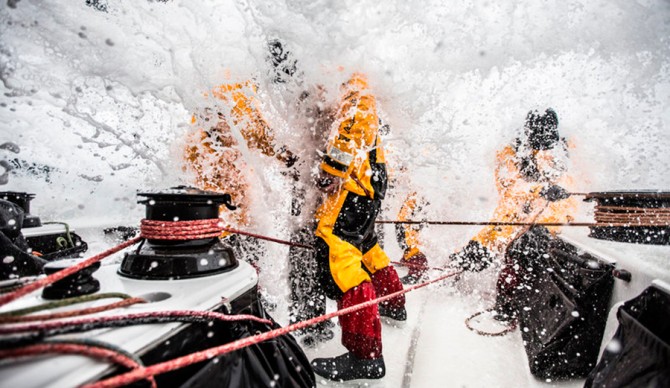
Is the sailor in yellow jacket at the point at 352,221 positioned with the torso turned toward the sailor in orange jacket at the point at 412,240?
no

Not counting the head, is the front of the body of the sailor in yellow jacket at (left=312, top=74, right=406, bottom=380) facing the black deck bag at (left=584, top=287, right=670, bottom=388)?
no

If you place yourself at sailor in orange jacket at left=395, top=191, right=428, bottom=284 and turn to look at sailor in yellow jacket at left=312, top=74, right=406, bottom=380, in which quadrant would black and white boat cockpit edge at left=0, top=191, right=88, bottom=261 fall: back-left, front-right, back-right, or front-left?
front-right

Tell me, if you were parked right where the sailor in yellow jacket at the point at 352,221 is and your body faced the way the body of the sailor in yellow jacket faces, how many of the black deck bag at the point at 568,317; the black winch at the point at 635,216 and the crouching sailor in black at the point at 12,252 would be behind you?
2

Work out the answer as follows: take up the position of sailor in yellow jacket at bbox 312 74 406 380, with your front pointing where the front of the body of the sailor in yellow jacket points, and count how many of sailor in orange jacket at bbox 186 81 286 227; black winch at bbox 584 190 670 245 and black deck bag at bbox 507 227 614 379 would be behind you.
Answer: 2

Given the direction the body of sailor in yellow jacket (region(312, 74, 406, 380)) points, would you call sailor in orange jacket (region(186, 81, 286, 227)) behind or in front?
in front

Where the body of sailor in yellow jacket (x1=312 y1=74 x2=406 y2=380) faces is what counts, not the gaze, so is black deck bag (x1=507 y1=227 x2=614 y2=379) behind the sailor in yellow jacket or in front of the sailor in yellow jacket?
behind

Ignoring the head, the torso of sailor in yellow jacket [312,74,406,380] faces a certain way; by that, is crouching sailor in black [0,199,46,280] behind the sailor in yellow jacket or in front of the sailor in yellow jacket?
in front

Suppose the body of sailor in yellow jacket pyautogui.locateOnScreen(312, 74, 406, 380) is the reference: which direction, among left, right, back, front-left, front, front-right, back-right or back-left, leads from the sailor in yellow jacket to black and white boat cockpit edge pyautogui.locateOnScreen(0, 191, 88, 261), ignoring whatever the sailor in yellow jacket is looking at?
front

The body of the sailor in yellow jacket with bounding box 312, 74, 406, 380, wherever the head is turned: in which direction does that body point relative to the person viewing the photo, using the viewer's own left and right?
facing to the left of the viewer

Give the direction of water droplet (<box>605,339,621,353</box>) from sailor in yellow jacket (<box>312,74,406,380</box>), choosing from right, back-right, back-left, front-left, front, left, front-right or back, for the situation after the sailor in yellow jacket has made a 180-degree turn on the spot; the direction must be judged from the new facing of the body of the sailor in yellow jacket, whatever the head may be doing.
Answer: front-right
